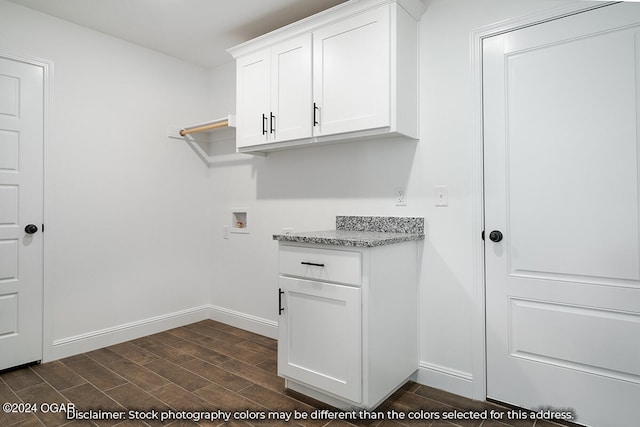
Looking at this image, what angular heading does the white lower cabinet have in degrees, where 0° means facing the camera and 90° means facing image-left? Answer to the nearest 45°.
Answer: approximately 45°

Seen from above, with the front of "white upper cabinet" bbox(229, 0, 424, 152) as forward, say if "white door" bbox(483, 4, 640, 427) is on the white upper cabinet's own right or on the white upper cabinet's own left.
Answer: on the white upper cabinet's own left

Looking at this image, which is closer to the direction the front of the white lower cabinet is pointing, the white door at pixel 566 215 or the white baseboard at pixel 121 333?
the white baseboard

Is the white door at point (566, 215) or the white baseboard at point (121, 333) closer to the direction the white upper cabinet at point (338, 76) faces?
the white baseboard

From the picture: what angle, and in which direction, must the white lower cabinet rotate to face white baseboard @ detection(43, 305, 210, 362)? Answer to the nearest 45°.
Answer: approximately 90° to its right

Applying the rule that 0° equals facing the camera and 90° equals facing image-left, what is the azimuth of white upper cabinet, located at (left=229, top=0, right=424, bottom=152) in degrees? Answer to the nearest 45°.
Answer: approximately 45°
